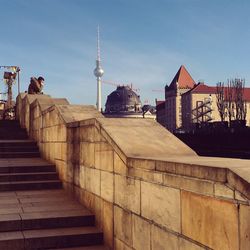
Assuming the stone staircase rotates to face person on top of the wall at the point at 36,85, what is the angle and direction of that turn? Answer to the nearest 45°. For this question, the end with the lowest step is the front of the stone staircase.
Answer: approximately 180°

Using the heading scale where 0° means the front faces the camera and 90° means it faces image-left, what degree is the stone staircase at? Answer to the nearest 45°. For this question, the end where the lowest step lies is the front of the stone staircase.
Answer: approximately 0°
